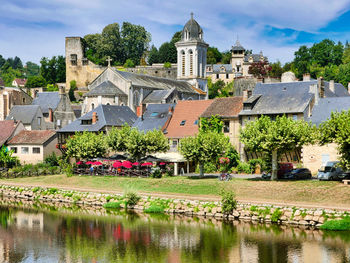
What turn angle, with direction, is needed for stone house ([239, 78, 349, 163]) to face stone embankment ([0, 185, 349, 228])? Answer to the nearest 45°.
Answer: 0° — it already faces it

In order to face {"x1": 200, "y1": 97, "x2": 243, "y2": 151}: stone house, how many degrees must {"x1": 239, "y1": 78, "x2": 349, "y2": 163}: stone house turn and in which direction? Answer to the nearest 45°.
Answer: approximately 90° to its right

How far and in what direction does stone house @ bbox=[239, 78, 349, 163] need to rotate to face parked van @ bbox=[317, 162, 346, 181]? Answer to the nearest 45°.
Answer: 0° — it already faces it

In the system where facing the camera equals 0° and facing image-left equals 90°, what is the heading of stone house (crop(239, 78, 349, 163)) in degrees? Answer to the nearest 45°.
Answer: approximately 0°

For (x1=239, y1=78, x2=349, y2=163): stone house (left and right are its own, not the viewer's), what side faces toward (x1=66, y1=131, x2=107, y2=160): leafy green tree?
right

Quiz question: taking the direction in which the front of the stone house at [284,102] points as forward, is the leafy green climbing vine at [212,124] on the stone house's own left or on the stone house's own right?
on the stone house's own right

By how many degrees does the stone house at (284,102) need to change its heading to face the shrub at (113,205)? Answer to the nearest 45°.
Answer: approximately 45° to its right

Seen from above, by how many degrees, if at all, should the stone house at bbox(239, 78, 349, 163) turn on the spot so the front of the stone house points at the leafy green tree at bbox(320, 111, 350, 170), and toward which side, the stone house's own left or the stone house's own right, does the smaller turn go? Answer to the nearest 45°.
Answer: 0° — it already faces it

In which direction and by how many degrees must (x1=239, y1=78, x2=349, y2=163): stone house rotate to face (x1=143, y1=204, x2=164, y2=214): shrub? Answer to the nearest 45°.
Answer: approximately 45° to its right

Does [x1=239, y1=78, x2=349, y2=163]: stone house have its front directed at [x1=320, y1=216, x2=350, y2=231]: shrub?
yes

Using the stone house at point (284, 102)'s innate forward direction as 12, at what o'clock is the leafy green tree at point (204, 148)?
The leafy green tree is roughly at 1 o'clock from the stone house.

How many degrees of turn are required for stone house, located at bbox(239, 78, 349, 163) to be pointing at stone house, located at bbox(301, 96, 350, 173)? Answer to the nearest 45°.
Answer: approximately 45° to its left
